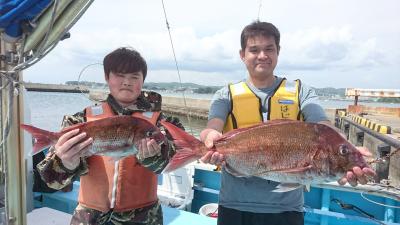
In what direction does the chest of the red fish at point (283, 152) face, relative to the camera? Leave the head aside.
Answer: to the viewer's right

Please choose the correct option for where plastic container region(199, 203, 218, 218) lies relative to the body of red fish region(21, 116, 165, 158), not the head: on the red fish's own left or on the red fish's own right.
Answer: on the red fish's own left

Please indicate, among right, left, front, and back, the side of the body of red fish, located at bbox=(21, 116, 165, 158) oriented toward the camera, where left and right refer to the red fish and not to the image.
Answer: right

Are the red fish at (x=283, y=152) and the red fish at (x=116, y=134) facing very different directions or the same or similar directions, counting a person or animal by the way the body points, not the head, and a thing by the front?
same or similar directions

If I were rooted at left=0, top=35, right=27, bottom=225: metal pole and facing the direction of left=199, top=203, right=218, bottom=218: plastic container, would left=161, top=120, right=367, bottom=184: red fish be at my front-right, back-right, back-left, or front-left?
front-right

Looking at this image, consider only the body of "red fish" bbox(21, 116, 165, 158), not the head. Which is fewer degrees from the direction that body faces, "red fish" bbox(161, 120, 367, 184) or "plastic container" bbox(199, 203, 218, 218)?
the red fish

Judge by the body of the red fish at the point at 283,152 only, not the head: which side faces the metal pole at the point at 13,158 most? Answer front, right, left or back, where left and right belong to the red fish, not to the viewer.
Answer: back

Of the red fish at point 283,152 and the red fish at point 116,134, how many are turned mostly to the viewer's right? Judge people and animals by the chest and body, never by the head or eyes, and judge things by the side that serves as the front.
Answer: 2

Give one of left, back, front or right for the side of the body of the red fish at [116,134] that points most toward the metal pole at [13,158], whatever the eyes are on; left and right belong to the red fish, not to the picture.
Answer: back

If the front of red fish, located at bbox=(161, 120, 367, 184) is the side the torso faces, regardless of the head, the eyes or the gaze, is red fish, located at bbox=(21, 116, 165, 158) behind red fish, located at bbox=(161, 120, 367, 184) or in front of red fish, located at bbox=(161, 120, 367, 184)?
behind
